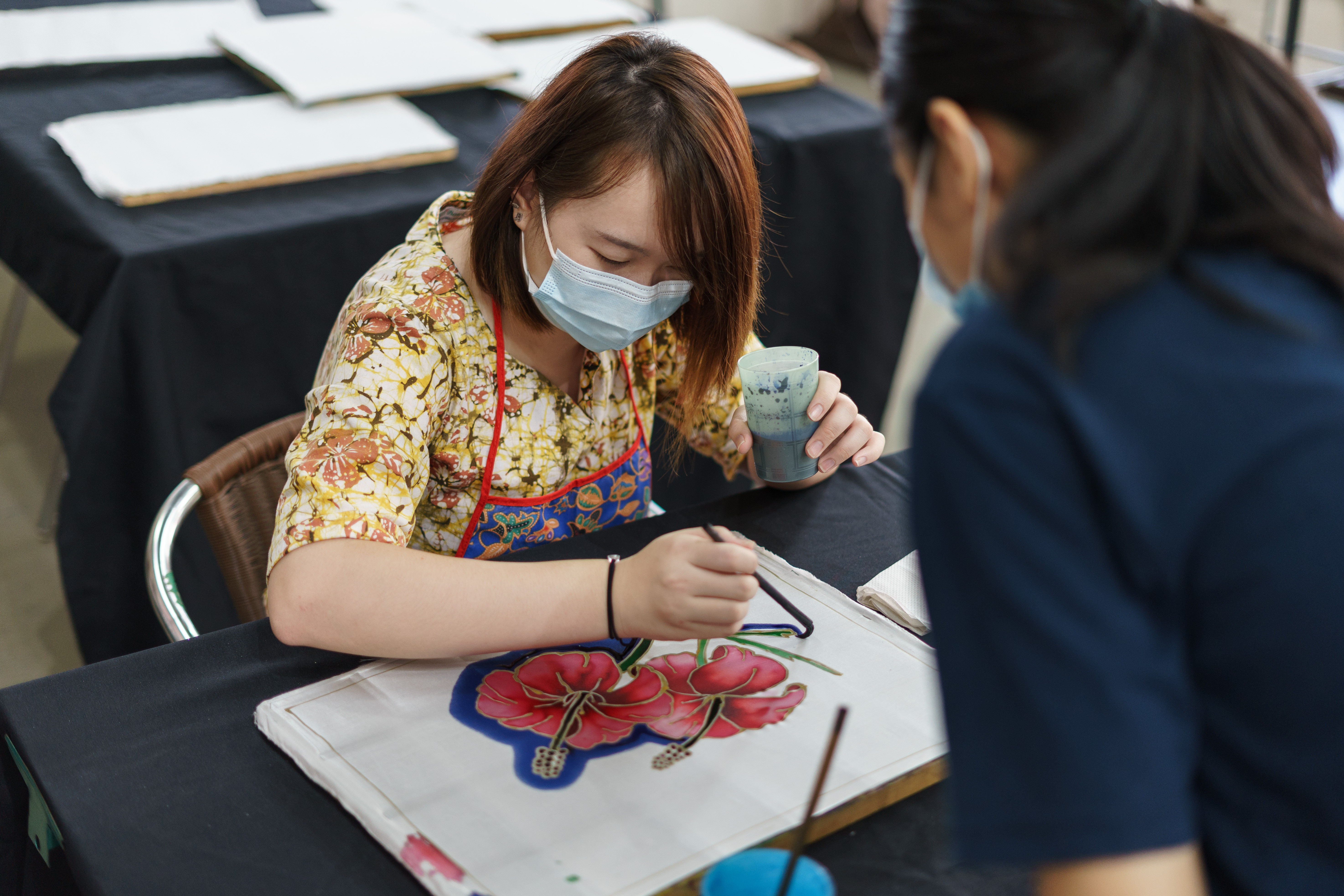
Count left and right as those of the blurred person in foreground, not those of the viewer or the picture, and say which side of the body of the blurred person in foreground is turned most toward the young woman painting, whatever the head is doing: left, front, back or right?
front

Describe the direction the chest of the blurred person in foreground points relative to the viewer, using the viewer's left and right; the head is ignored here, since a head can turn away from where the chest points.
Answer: facing away from the viewer and to the left of the viewer

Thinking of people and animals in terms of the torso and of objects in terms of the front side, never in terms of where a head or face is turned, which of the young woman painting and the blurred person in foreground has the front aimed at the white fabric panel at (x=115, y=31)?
the blurred person in foreground

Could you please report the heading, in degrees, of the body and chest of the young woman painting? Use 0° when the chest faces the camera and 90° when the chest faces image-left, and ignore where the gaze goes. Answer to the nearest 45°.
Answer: approximately 315°

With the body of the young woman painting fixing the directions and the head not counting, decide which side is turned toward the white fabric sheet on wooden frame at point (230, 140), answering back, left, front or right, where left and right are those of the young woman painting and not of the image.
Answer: back

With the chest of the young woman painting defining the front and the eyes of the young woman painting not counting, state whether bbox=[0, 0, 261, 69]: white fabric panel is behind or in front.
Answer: behind

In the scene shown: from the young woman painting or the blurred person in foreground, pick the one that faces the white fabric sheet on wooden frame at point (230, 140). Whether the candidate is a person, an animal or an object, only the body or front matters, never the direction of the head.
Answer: the blurred person in foreground

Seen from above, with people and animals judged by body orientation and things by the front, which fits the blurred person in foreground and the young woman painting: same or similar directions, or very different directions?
very different directions

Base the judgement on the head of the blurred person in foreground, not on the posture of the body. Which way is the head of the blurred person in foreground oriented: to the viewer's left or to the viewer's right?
to the viewer's left

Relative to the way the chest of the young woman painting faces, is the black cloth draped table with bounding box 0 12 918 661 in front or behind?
behind

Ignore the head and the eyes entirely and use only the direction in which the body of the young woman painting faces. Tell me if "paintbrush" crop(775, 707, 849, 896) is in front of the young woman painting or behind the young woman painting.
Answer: in front
